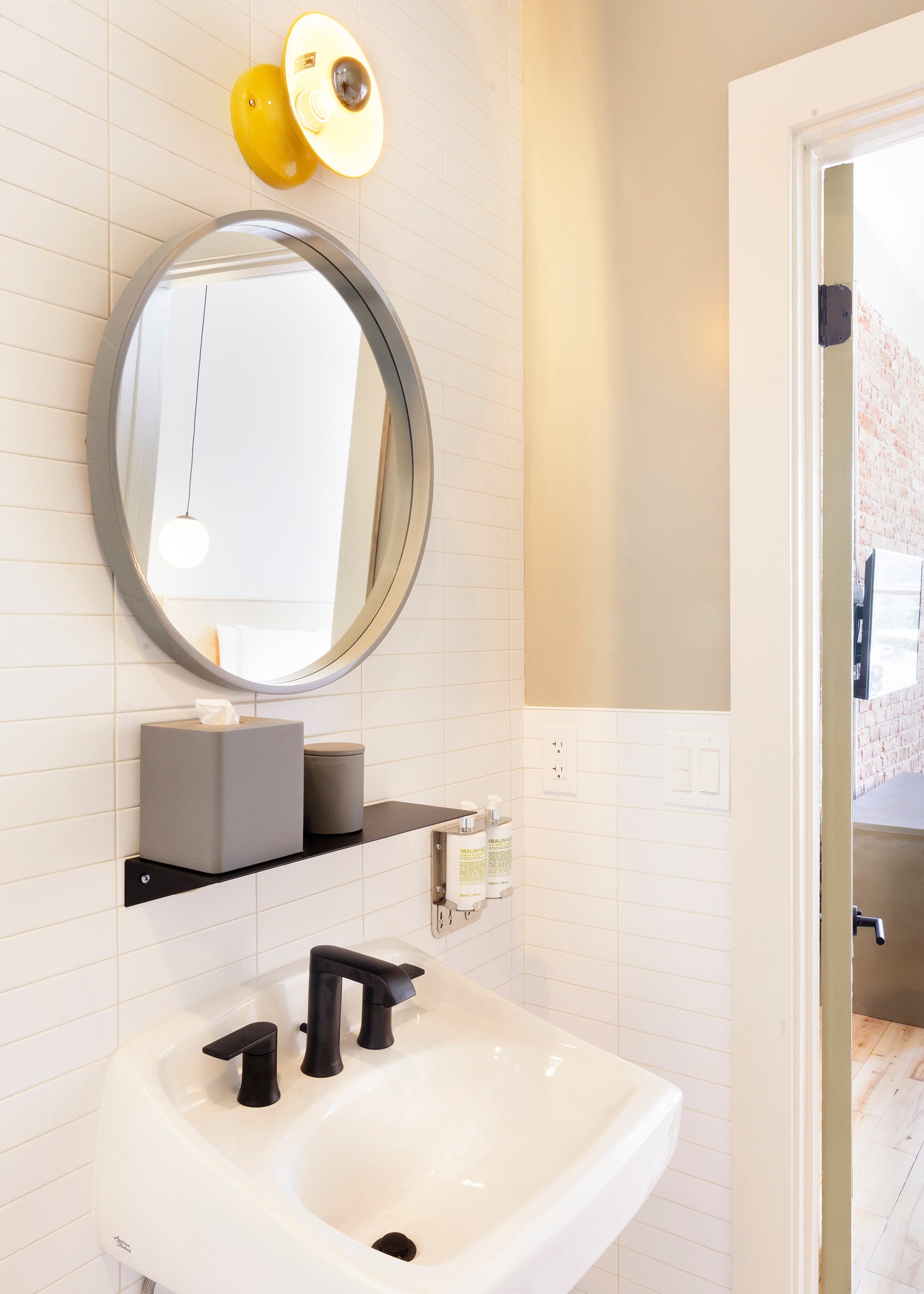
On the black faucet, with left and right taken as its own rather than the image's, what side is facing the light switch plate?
left

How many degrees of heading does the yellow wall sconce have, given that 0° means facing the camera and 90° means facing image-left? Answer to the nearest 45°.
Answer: approximately 315°

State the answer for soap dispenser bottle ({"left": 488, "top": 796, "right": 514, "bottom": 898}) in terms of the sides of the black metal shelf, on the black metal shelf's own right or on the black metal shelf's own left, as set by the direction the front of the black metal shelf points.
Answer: on the black metal shelf's own left

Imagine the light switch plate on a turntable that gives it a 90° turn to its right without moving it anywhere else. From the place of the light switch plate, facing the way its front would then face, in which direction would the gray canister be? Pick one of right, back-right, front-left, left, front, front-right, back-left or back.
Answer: left

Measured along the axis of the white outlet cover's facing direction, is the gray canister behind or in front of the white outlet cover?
in front

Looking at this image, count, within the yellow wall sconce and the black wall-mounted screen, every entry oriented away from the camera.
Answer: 0

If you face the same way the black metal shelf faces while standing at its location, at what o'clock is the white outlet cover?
The white outlet cover is roughly at 9 o'clock from the black metal shelf.

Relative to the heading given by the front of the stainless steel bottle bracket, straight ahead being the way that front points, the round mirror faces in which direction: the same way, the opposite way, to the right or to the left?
the same way

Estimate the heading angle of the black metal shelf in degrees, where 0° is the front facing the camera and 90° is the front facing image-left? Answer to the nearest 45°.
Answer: approximately 315°

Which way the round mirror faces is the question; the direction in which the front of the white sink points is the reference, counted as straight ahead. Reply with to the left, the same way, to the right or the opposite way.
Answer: the same way
